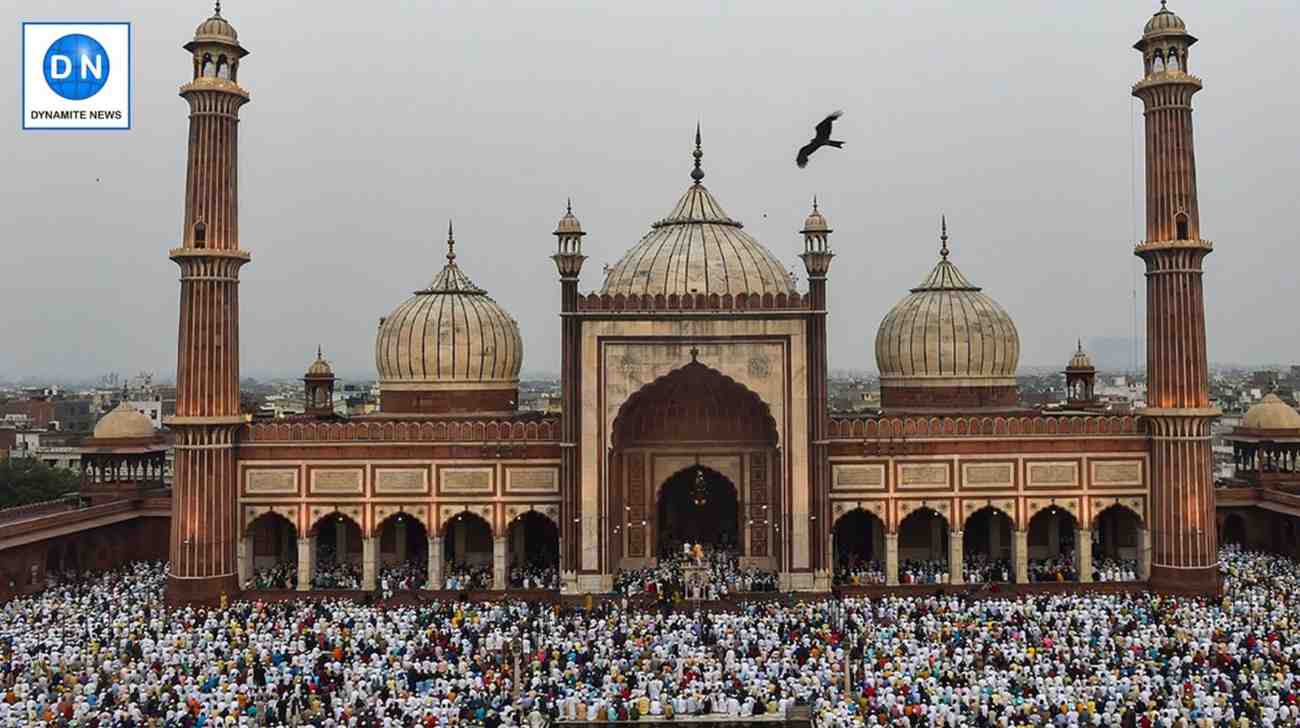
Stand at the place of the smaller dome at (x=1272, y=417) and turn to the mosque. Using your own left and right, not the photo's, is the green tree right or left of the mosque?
right

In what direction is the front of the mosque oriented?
toward the camera

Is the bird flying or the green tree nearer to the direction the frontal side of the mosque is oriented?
the bird flying

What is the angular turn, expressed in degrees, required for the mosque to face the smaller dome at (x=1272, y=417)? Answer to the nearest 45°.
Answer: approximately 135° to its left

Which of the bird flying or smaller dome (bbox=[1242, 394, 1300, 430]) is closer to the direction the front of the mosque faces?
the bird flying

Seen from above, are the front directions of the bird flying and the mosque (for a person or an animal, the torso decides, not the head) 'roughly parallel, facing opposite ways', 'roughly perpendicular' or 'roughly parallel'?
roughly perpendicular

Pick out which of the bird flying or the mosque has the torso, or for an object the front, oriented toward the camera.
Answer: the mosque

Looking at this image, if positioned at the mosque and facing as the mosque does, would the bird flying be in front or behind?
in front
